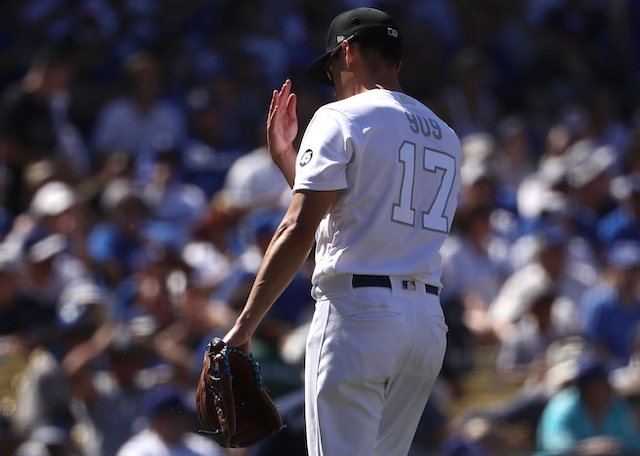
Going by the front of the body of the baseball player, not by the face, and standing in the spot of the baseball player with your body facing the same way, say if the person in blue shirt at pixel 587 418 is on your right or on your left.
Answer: on your right

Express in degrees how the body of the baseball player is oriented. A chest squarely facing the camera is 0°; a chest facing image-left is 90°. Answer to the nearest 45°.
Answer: approximately 135°

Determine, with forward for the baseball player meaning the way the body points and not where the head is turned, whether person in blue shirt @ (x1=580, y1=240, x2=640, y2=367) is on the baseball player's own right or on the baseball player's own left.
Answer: on the baseball player's own right
